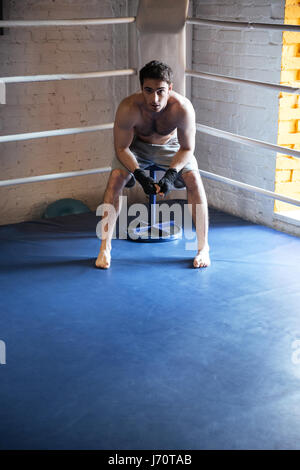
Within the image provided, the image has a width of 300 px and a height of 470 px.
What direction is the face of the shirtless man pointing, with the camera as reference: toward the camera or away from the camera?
toward the camera

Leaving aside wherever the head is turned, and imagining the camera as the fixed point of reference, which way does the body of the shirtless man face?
toward the camera

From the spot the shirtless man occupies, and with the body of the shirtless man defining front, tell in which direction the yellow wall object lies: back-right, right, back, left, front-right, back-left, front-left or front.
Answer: back-left
